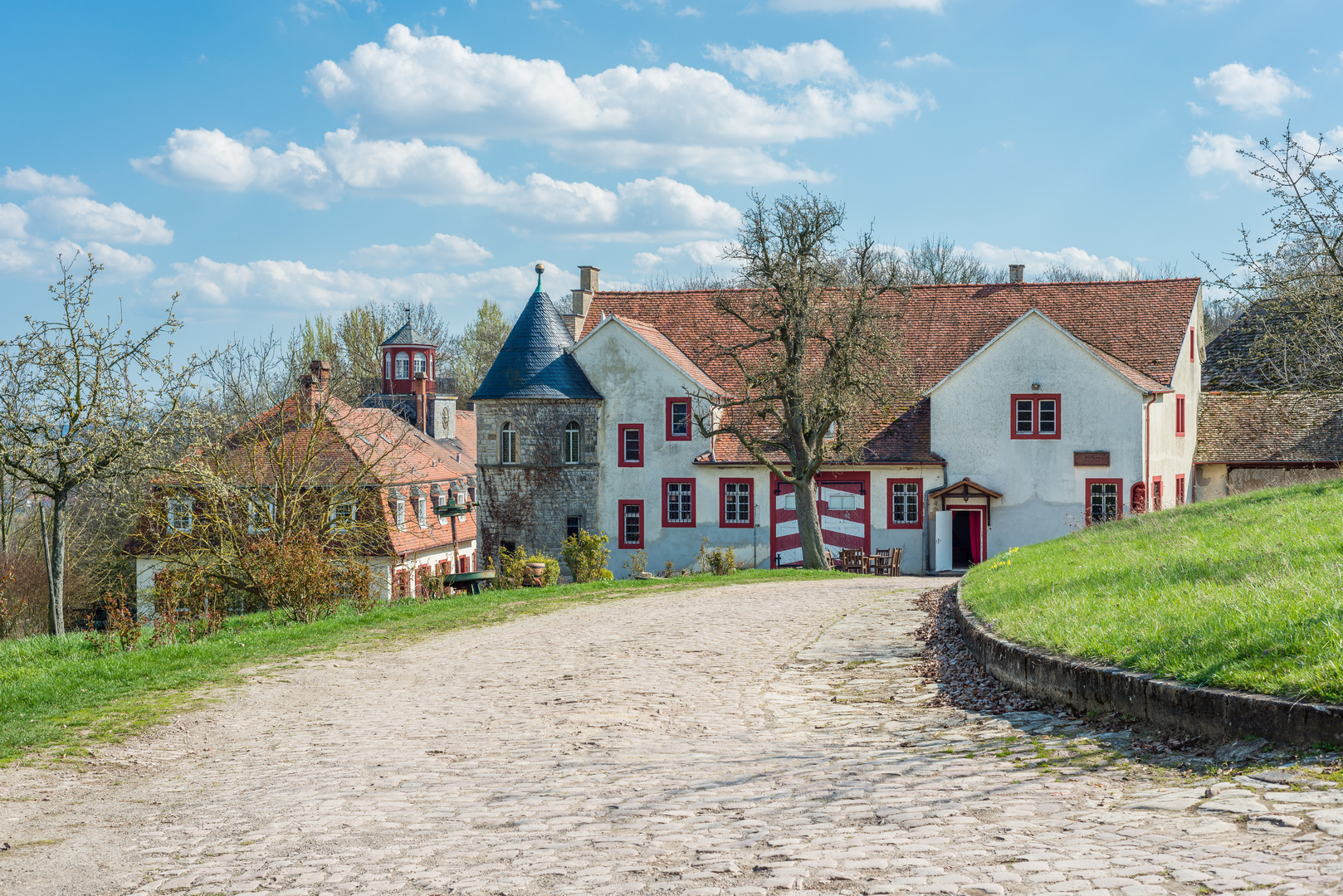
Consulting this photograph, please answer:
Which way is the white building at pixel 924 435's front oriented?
toward the camera

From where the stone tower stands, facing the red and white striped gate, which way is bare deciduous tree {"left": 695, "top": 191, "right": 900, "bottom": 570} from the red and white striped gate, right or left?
right

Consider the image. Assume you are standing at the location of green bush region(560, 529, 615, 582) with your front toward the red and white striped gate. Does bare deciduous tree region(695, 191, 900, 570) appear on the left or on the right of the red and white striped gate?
right

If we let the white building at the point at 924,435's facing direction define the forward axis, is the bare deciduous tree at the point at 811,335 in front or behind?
in front

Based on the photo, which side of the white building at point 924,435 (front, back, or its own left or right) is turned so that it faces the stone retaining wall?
front

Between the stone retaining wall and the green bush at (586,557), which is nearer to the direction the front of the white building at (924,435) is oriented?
the stone retaining wall

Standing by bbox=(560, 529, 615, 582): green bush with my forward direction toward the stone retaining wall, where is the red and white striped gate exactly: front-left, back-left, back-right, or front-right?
back-left

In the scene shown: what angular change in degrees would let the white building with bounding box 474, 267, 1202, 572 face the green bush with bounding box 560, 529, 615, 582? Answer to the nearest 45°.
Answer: approximately 45° to its right
